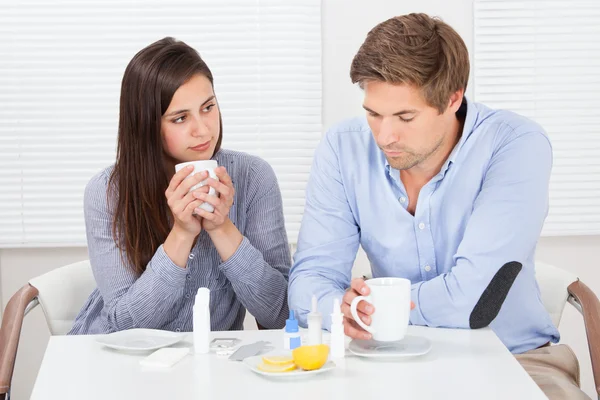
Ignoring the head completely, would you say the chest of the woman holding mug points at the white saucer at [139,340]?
yes

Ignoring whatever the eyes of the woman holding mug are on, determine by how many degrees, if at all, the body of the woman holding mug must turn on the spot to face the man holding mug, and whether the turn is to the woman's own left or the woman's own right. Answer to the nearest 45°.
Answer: approximately 45° to the woman's own left

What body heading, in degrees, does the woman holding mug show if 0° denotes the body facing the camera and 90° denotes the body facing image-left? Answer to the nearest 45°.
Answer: approximately 0°

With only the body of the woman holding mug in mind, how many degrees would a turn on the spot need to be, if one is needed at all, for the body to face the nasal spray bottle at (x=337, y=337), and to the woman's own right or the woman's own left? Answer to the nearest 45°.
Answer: approximately 45° to the woman's own left

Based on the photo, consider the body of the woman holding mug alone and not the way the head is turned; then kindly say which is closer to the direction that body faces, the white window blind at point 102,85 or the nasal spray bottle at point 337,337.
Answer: the nasal spray bottle

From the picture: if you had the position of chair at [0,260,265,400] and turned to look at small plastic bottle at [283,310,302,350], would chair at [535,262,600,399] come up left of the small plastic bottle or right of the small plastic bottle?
left

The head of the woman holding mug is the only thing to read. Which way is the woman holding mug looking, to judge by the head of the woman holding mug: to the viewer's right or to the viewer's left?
to the viewer's right

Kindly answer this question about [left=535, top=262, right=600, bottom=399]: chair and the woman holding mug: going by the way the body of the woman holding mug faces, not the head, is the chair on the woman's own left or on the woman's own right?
on the woman's own left

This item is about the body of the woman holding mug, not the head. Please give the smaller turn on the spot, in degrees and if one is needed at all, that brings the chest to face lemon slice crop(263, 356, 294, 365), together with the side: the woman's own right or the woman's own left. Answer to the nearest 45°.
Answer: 0° — they already face it

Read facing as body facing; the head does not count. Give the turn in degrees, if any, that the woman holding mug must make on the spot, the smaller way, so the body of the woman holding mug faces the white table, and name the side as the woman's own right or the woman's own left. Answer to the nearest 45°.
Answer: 0° — they already face it
